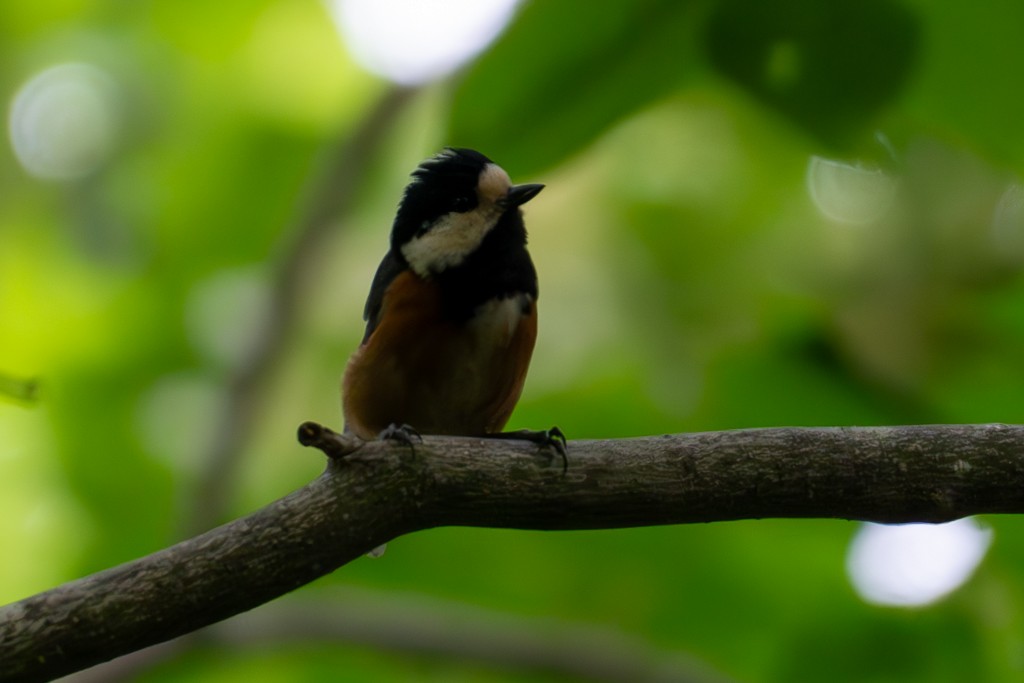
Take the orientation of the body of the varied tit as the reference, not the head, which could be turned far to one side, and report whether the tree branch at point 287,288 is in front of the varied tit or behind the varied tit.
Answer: behind

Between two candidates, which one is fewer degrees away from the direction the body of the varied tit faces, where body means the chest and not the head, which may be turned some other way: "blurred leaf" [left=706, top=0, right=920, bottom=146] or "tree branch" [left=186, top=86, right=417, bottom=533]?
the blurred leaf

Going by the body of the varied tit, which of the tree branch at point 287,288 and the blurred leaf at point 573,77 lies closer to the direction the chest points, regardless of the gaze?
the blurred leaf

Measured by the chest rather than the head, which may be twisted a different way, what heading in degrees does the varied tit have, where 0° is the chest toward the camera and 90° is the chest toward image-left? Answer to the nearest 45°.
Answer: approximately 315°
